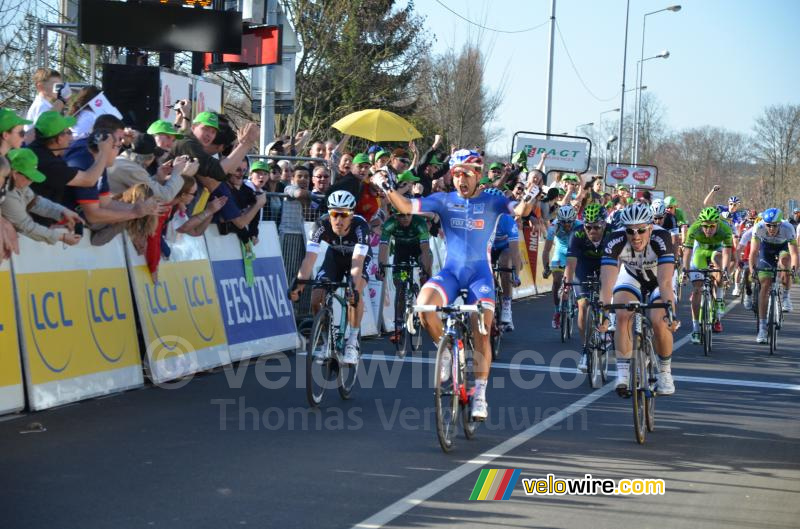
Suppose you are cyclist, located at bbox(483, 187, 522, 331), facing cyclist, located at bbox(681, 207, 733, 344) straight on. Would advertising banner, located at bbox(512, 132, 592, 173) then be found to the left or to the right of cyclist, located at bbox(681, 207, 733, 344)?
left

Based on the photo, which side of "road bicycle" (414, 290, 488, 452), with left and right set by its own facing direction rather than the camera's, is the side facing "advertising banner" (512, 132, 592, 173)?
back

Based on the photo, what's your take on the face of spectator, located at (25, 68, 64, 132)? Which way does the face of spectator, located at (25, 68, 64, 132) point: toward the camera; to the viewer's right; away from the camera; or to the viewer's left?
to the viewer's right

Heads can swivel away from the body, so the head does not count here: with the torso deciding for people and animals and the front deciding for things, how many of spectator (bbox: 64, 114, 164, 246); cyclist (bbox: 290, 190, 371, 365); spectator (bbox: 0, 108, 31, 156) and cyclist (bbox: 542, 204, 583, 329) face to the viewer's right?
2

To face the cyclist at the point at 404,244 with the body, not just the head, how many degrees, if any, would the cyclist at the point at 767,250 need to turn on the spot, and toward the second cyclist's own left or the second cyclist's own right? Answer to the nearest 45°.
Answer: approximately 45° to the second cyclist's own right

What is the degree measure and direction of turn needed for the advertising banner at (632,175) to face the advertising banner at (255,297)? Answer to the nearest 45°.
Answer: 0° — it already faces it

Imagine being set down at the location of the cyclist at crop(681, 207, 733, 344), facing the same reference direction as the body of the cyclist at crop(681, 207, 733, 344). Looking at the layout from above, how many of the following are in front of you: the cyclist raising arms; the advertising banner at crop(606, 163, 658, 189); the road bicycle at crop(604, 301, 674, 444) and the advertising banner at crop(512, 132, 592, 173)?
2

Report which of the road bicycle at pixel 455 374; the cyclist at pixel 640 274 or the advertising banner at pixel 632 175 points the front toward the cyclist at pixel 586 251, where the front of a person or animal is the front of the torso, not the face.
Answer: the advertising banner

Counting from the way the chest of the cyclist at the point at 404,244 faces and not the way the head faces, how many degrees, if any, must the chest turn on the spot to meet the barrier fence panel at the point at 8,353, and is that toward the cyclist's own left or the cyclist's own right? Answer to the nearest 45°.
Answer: approximately 45° to the cyclist's own right

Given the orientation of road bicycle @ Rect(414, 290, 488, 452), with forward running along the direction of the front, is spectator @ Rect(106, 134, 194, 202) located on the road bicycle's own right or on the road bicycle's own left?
on the road bicycle's own right

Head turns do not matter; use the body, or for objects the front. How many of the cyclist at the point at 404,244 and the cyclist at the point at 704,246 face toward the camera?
2

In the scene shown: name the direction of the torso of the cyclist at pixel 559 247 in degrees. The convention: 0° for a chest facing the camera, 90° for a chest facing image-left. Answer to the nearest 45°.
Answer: approximately 0°

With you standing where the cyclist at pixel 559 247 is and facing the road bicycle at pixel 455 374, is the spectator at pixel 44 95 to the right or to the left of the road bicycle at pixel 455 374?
right
